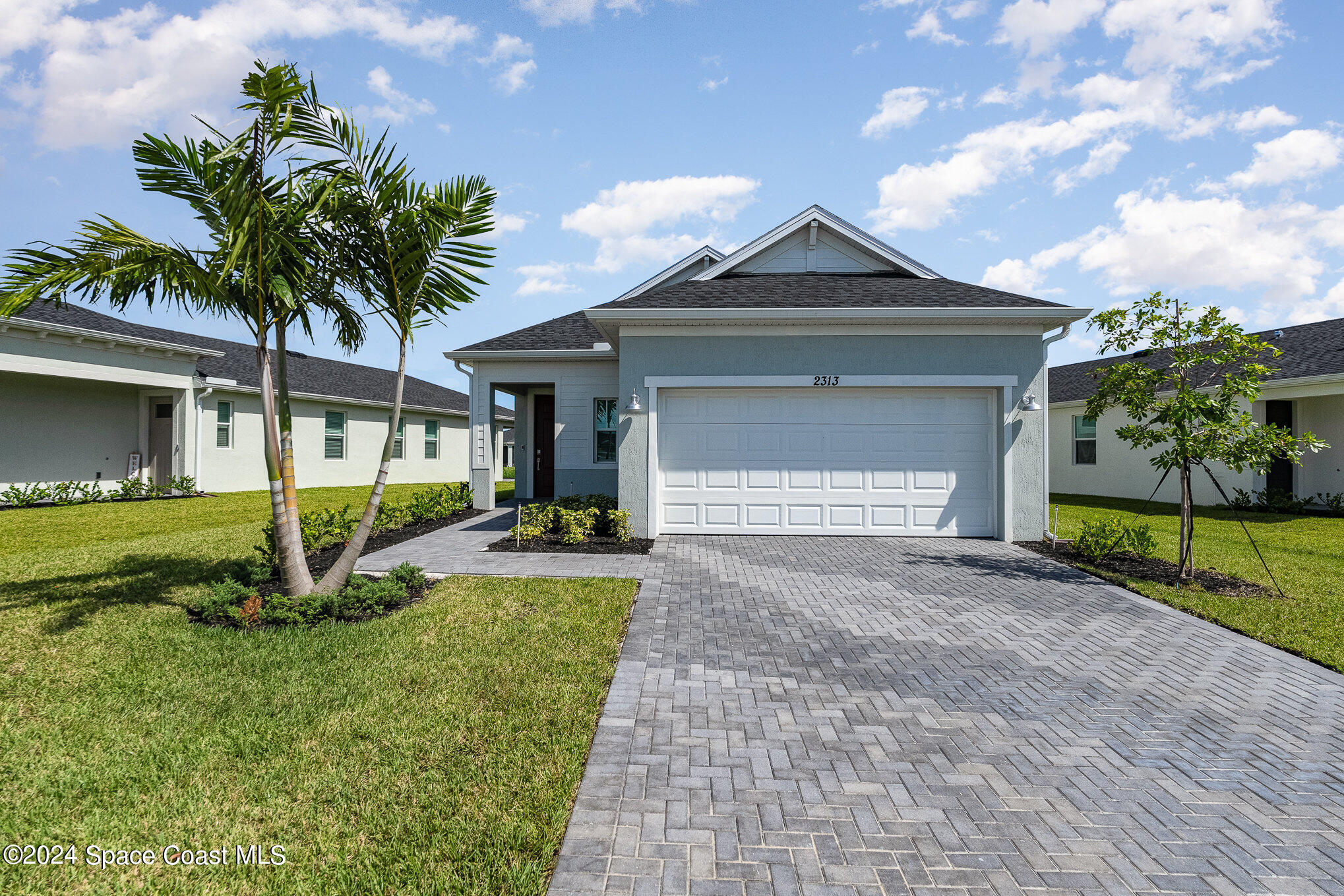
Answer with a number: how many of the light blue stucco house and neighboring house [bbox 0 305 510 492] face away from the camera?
0

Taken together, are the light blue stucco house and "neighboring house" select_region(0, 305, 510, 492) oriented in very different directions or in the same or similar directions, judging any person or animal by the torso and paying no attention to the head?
same or similar directions

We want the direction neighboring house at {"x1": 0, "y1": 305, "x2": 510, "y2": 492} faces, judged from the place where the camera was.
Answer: facing the viewer and to the left of the viewer

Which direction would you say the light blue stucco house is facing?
toward the camera

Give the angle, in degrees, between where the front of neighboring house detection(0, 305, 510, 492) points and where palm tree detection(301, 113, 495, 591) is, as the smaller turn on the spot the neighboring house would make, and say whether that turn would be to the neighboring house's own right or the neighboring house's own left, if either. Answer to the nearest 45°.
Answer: approximately 45° to the neighboring house's own left

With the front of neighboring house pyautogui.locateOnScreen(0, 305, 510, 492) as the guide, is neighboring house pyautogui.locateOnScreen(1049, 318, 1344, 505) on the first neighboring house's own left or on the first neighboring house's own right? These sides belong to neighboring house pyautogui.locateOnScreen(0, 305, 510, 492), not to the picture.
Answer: on the first neighboring house's own left
